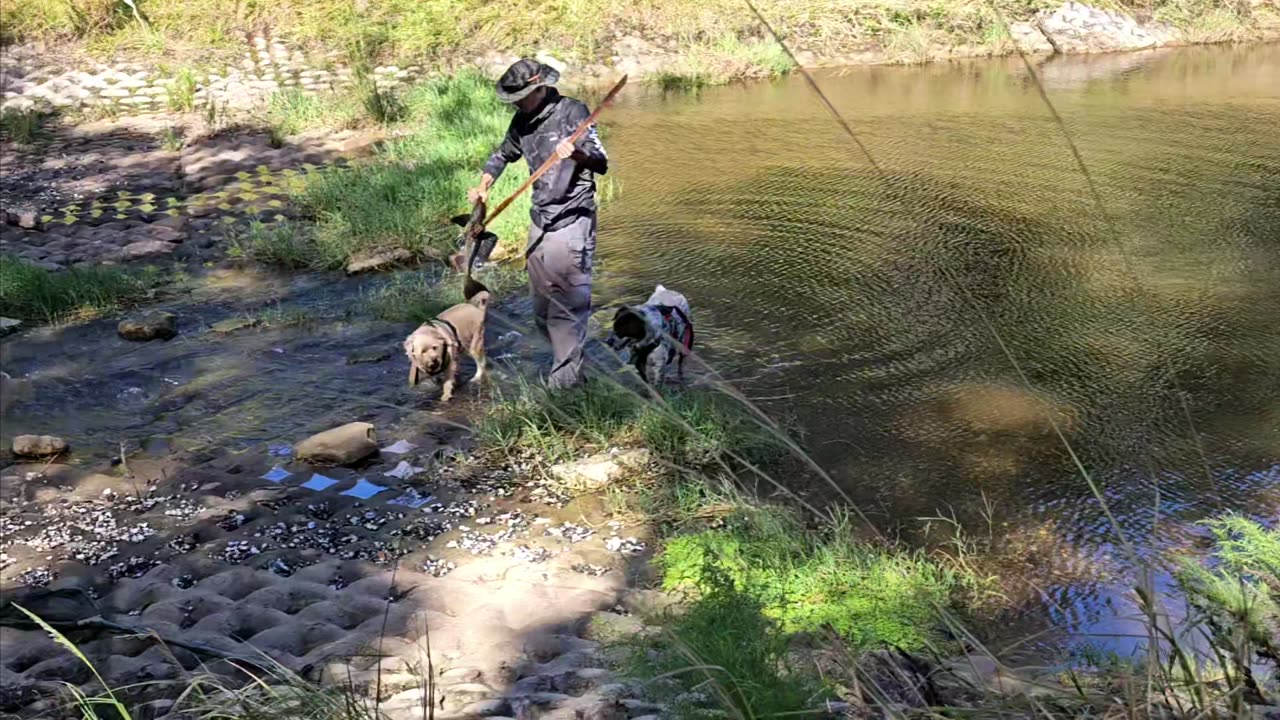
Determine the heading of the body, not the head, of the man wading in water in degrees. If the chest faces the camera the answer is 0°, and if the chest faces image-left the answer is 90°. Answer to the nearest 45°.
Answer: approximately 45°

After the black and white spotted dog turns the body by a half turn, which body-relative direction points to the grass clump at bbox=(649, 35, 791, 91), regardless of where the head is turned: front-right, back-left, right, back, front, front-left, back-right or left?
front-left

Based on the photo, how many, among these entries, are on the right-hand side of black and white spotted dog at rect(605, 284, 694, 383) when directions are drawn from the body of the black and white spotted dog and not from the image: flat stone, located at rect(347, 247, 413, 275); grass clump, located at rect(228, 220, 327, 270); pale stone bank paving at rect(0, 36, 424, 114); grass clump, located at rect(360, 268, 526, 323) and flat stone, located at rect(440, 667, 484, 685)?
4

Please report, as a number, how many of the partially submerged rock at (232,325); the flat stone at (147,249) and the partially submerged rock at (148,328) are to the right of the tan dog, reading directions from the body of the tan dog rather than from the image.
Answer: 3

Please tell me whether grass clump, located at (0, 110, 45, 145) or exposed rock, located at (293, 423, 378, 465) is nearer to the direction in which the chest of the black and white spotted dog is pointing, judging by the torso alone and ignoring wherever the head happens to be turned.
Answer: the exposed rock

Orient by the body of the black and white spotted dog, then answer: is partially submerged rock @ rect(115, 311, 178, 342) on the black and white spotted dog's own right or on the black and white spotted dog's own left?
on the black and white spotted dog's own right
